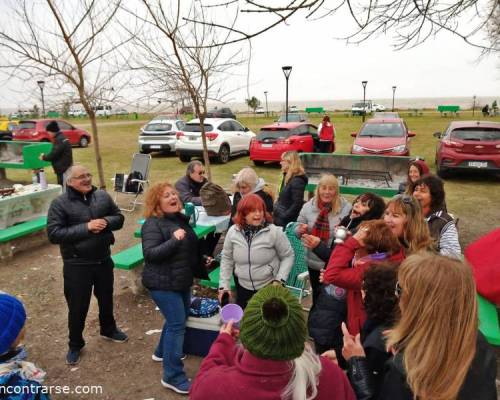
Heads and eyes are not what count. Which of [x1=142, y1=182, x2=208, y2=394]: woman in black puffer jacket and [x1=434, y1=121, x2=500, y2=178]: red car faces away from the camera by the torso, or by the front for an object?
the red car

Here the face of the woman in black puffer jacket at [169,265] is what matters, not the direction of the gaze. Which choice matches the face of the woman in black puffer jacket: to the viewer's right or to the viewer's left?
to the viewer's right

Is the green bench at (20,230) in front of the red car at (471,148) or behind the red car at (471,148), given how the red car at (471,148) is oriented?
behind

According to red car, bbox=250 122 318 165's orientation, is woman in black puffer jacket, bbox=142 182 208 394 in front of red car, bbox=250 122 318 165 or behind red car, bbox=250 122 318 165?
behind

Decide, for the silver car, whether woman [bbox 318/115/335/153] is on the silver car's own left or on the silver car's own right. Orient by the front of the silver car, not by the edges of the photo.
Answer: on the silver car's own right

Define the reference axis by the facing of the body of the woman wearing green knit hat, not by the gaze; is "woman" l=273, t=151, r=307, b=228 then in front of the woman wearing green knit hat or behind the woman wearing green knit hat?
in front

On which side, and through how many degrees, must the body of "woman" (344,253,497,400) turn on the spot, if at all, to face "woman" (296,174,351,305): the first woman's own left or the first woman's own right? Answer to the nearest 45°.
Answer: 0° — they already face them

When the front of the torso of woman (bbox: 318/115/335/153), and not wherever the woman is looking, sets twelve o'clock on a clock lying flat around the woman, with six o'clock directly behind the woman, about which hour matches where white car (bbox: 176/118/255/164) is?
The white car is roughly at 9 o'clock from the woman.

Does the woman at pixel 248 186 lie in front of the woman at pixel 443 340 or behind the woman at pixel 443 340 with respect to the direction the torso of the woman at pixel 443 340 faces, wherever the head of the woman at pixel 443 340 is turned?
in front

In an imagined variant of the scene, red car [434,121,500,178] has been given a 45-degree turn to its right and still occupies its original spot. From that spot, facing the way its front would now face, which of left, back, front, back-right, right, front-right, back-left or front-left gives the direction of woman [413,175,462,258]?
back-right

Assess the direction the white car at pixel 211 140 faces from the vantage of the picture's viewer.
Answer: facing away from the viewer and to the right of the viewer
